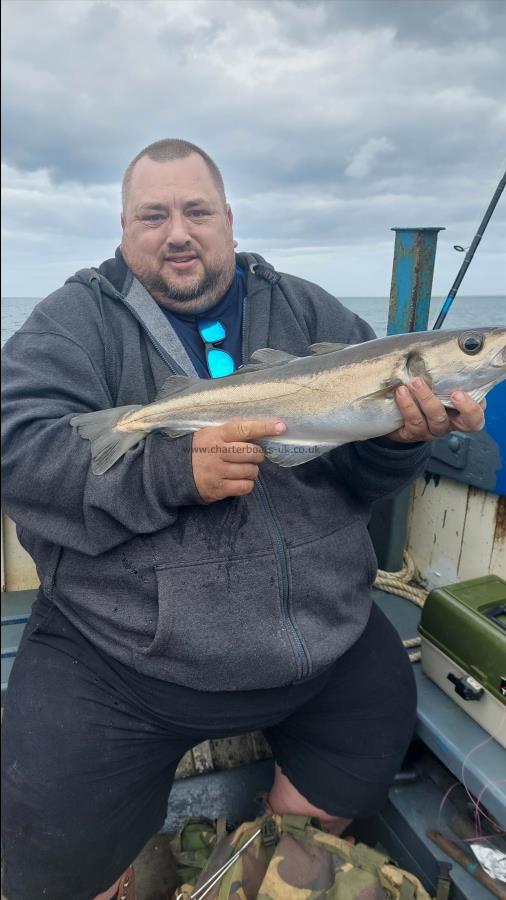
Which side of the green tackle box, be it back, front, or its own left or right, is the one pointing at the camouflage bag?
front

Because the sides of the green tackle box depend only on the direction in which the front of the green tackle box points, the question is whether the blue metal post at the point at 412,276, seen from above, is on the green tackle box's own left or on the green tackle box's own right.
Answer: on the green tackle box's own right

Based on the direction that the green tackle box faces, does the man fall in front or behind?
in front

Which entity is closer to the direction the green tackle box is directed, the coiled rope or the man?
the man

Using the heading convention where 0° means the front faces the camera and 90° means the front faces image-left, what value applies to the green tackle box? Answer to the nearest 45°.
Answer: approximately 45°

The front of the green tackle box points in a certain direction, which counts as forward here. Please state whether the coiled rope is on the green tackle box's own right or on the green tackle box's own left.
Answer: on the green tackle box's own right
